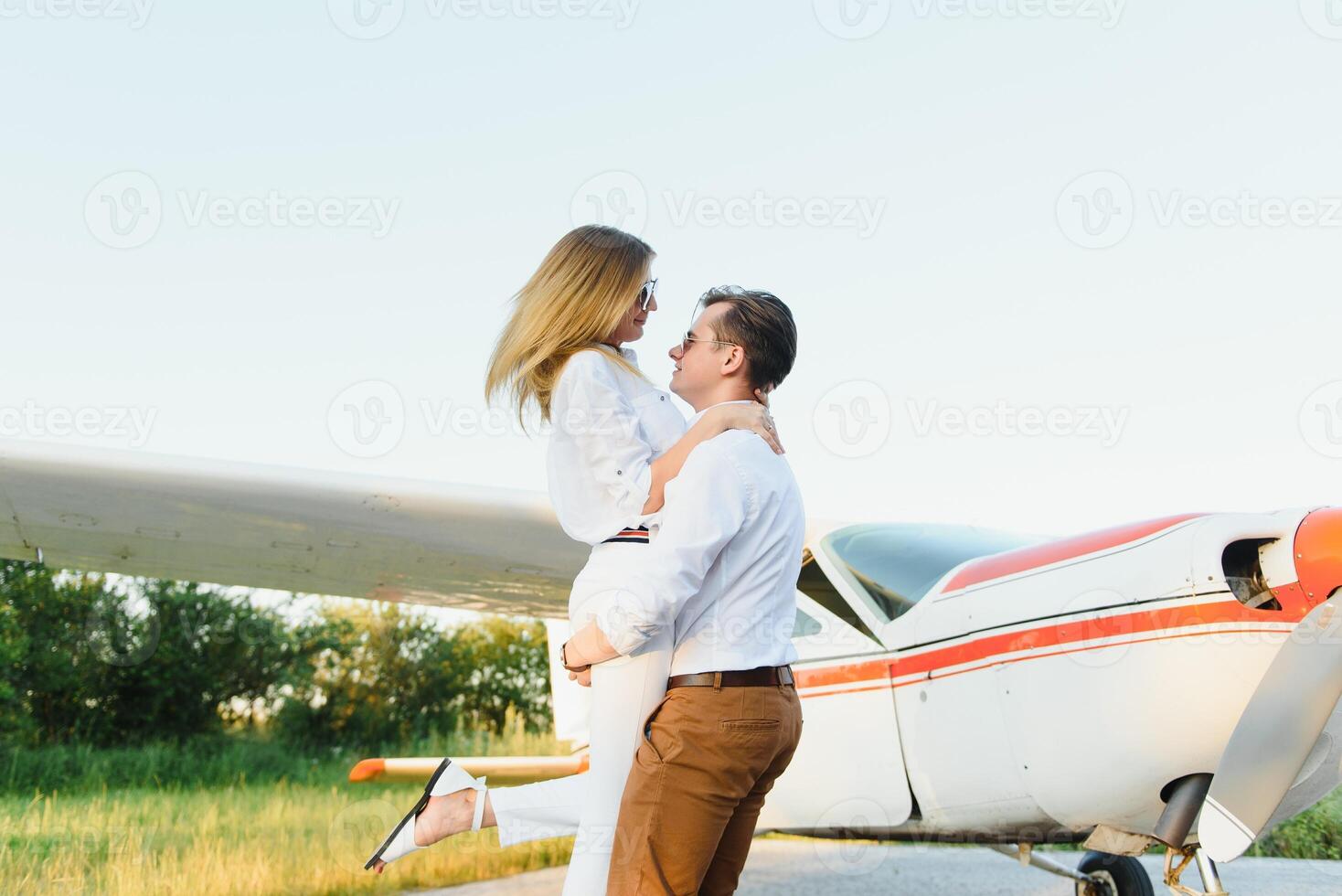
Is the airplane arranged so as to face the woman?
no

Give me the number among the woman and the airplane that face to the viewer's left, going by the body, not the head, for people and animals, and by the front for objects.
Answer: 0

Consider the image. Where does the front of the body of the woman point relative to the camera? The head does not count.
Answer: to the viewer's right

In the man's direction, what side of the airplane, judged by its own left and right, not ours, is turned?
right

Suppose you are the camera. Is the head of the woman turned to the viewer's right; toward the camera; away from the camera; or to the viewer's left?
to the viewer's right

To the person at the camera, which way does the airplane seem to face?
facing the viewer and to the right of the viewer

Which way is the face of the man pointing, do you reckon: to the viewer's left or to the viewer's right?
to the viewer's left
